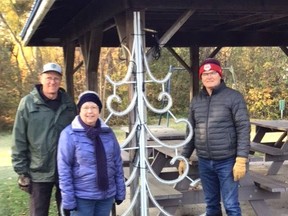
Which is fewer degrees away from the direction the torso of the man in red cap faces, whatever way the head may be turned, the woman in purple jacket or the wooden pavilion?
the woman in purple jacket

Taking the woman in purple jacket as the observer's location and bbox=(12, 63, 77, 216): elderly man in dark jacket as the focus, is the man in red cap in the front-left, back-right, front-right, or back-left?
back-right

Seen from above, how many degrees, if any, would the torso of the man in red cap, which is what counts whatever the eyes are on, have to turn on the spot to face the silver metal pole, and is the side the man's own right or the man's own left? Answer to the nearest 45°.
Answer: approximately 45° to the man's own right

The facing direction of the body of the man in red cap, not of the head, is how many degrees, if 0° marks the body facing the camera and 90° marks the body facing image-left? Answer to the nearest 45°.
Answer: approximately 45°
